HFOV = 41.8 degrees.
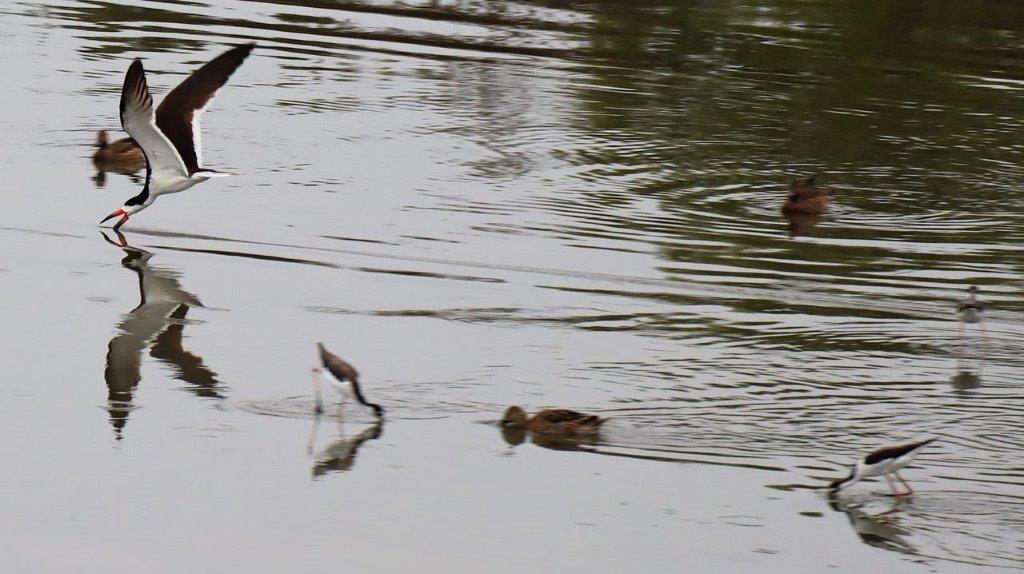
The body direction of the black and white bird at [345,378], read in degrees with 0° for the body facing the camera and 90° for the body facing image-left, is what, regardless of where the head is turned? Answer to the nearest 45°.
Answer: approximately 270°

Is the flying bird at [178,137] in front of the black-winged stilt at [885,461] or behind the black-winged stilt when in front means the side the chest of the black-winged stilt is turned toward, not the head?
in front

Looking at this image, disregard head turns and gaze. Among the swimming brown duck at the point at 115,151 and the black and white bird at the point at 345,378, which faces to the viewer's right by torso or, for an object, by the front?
the black and white bird

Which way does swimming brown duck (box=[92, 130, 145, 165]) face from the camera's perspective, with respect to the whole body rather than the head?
to the viewer's left

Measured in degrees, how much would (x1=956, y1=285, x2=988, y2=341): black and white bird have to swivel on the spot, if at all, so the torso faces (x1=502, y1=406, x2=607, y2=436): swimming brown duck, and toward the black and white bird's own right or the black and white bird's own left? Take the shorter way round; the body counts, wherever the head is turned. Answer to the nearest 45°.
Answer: approximately 45° to the black and white bird's own right

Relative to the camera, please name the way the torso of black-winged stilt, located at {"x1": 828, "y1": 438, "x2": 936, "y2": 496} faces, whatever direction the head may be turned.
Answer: to the viewer's left

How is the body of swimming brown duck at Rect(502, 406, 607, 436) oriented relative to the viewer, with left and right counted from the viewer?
facing to the left of the viewer

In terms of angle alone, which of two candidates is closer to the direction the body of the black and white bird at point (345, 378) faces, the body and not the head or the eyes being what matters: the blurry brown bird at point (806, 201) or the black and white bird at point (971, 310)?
the black and white bird

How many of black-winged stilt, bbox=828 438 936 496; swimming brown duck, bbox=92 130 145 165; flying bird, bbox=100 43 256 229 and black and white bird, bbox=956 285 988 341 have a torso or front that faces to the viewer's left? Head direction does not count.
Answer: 3

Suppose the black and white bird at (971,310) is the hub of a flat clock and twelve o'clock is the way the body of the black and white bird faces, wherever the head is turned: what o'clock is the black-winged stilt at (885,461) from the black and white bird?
The black-winged stilt is roughly at 12 o'clock from the black and white bird.

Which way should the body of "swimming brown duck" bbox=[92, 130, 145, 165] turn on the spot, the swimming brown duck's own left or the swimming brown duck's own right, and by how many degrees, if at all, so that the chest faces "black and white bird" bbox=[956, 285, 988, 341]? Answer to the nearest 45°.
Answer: approximately 135° to the swimming brown duck's own left

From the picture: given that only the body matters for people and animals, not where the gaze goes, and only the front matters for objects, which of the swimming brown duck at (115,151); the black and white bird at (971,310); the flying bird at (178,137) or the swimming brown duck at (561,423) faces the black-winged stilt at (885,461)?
the black and white bird

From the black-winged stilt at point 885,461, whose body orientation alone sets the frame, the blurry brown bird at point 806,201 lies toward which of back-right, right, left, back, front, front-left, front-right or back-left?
right

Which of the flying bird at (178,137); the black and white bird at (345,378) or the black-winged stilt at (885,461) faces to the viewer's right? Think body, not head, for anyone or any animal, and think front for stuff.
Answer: the black and white bird

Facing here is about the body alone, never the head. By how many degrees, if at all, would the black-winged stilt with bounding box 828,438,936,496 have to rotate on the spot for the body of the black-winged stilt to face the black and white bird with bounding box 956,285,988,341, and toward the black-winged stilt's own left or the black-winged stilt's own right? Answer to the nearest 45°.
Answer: approximately 90° to the black-winged stilt's own right

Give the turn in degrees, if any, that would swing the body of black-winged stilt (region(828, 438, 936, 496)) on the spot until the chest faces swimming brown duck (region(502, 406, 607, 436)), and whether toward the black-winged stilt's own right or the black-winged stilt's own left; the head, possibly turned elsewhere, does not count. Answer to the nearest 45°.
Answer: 0° — it already faces it
